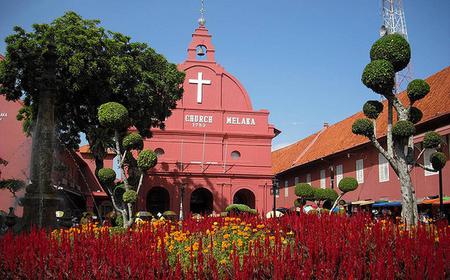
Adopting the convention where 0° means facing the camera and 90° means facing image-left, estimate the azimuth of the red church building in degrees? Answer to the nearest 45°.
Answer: approximately 0°

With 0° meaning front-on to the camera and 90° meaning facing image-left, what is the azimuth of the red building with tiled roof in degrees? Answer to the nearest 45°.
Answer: approximately 45°

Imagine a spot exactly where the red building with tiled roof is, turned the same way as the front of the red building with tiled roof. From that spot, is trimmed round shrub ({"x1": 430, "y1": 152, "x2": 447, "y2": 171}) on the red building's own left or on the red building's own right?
on the red building's own left

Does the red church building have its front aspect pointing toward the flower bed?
yes

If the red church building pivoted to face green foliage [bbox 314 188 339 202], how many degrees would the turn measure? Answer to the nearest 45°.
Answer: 0° — it already faces it

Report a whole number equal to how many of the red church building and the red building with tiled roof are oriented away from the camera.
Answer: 0

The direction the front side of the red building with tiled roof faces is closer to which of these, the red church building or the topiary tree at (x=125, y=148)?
the topiary tree

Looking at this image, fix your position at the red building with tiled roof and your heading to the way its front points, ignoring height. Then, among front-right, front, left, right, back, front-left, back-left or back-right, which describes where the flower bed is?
front-left

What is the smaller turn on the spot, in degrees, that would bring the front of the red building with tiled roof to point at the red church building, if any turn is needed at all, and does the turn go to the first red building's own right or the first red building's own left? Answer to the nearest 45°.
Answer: approximately 45° to the first red building's own right

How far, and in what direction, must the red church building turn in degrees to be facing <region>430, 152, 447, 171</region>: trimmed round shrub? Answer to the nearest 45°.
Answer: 0° — it already faces it

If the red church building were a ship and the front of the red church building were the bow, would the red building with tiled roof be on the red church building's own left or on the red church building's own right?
on the red church building's own left

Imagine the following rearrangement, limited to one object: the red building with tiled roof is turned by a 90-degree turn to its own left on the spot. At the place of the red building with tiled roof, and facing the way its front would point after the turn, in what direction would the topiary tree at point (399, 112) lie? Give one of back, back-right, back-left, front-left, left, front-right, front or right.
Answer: front-right

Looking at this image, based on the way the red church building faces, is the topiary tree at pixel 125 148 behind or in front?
in front

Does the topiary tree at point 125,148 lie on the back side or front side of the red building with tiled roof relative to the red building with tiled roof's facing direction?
on the front side
